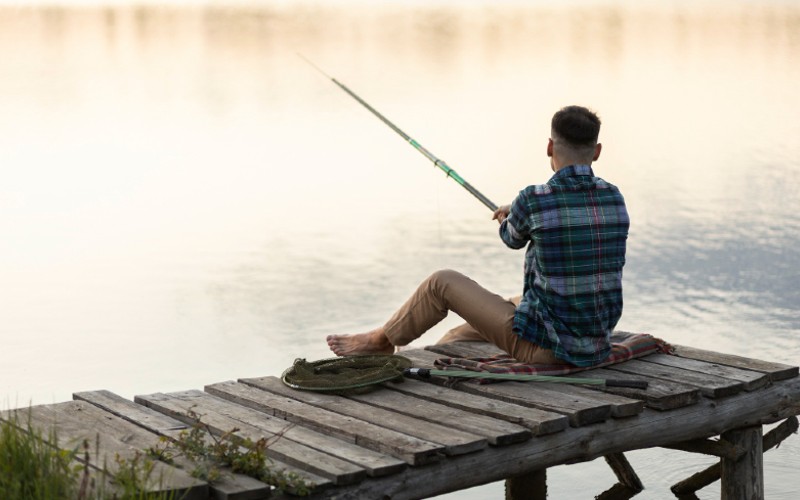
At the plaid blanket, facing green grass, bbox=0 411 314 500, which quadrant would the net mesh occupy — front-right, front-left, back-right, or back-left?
front-right

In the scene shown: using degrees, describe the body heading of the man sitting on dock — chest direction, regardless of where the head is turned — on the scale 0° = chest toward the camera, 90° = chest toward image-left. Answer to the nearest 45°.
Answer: approximately 135°

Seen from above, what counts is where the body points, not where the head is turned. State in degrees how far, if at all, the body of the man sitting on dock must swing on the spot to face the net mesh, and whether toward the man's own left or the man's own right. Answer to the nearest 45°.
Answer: approximately 45° to the man's own left

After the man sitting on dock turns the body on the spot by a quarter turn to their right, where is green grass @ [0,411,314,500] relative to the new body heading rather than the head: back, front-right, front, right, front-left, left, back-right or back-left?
back

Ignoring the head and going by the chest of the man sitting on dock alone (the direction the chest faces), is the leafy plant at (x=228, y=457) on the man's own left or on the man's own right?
on the man's own left

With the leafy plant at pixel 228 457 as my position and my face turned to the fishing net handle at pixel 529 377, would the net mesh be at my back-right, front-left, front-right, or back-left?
front-left

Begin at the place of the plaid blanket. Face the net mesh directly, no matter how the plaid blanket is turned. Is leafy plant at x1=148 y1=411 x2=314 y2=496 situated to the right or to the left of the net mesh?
left
